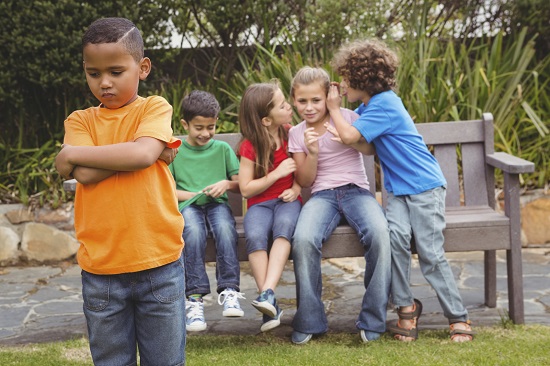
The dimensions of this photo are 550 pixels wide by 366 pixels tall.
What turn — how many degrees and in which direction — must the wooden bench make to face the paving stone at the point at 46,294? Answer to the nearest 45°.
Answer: approximately 90° to its right

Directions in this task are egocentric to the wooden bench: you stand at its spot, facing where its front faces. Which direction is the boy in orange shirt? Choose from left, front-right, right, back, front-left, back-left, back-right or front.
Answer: front-right

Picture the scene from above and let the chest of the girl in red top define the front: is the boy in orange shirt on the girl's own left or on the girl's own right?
on the girl's own right

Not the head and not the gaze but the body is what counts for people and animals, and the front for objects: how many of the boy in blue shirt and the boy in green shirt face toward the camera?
1

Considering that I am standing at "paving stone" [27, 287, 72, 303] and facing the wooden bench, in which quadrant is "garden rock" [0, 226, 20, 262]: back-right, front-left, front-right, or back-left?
back-left

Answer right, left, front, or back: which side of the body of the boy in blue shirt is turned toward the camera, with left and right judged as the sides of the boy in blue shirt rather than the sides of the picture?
left

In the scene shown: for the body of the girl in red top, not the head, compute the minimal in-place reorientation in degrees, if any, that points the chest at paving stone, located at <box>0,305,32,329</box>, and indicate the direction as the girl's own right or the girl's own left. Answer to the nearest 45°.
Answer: approximately 135° to the girl's own right

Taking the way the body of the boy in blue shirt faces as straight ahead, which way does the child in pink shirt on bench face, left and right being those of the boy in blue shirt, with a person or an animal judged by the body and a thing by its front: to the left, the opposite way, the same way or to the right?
to the left

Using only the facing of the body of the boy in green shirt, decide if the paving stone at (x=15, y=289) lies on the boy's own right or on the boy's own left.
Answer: on the boy's own right

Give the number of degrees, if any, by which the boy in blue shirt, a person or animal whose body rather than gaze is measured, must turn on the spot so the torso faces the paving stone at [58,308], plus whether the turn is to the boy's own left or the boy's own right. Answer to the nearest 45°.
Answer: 0° — they already face it

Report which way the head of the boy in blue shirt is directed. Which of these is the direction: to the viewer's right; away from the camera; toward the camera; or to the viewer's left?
to the viewer's left
